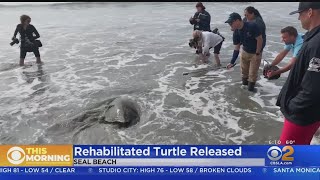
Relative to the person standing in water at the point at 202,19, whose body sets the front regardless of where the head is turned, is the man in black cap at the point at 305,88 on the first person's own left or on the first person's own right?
on the first person's own left

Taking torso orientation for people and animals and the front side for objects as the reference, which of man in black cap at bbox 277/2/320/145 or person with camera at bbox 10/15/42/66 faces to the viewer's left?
the man in black cap

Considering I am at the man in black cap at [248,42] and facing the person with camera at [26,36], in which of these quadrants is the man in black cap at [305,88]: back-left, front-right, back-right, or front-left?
back-left

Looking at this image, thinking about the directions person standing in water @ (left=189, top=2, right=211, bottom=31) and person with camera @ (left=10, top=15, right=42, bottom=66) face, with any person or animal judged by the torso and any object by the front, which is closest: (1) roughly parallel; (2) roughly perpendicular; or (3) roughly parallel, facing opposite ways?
roughly perpendicular

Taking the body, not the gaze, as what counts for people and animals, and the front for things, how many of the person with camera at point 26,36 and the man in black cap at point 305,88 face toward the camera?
1

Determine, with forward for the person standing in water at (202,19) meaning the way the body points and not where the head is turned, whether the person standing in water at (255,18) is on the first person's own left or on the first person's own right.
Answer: on the first person's own left

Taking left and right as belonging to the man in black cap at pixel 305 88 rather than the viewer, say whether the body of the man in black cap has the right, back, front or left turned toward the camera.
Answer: left

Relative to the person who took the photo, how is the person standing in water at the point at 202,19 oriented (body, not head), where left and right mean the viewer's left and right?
facing the viewer and to the left of the viewer

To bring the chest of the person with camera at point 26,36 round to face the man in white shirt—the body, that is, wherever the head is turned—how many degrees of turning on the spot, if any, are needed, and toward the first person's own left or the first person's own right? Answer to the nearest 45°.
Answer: approximately 45° to the first person's own left

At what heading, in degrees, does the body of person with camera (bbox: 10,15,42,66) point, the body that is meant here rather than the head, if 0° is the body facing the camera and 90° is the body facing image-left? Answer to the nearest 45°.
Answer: approximately 0°

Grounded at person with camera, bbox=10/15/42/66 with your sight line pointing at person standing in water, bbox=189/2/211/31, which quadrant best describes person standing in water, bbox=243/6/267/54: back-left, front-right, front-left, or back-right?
front-right

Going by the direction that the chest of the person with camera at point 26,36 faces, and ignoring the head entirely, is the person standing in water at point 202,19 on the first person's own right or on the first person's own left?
on the first person's own left

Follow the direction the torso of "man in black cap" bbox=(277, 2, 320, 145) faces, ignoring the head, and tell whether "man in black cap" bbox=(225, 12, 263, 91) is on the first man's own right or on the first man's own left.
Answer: on the first man's own right
